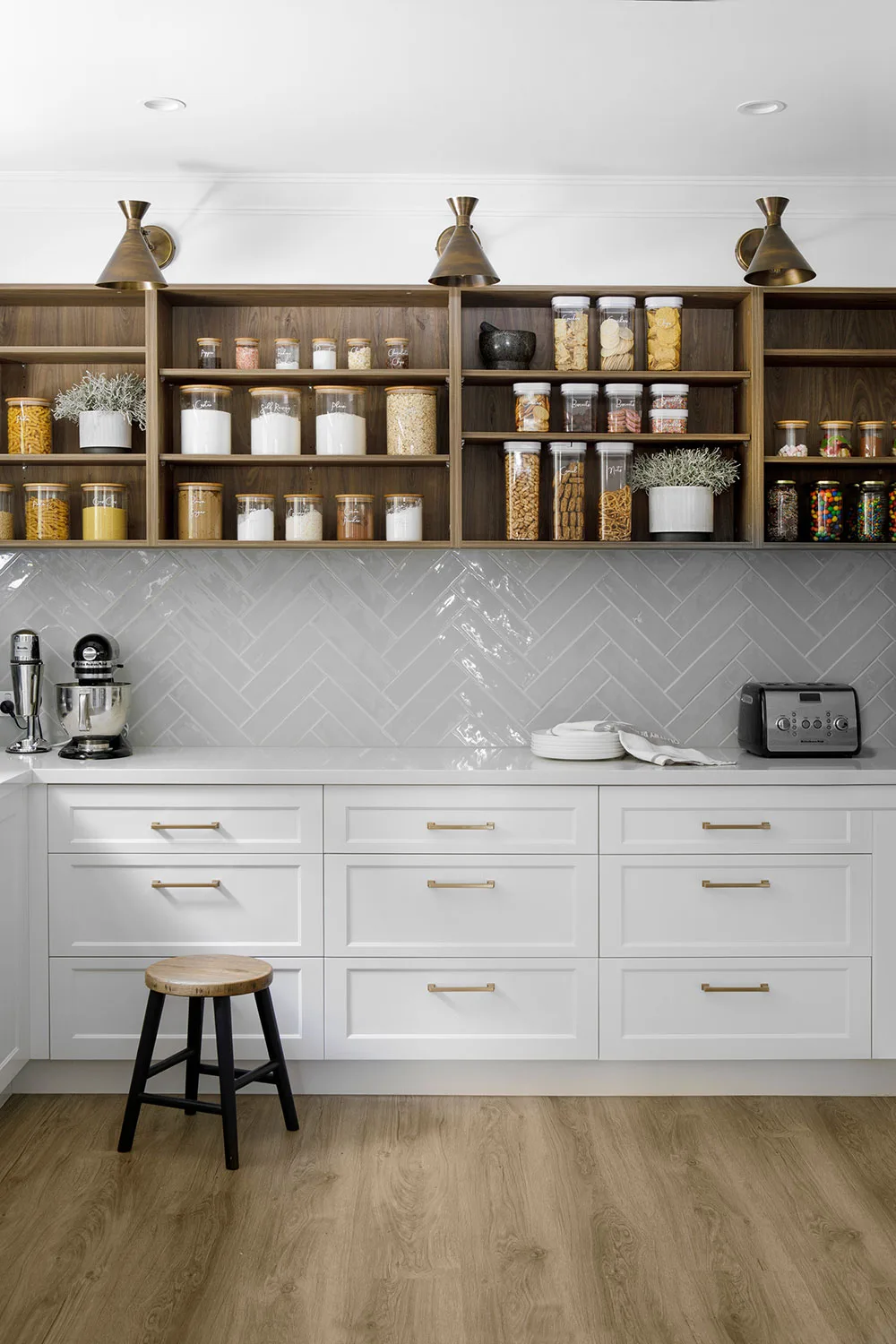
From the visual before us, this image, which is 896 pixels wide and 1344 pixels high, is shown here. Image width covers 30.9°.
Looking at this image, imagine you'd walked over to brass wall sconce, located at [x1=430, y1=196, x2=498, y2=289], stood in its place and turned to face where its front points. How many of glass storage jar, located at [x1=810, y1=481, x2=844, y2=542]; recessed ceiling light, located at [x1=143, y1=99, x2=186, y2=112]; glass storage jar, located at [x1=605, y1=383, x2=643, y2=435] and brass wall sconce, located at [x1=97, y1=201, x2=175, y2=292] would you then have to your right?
2

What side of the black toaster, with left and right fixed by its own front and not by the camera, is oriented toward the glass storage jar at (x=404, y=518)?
right

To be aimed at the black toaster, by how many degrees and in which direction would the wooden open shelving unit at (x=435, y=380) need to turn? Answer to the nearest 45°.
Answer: approximately 90° to its left

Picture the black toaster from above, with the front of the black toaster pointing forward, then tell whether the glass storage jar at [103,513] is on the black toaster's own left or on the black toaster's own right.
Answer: on the black toaster's own right

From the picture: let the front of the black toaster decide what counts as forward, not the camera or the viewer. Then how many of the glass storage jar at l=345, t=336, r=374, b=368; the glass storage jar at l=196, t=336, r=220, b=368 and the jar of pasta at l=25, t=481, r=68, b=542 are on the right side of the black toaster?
3

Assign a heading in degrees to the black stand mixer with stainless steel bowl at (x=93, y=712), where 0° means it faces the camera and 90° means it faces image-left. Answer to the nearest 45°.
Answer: approximately 0°

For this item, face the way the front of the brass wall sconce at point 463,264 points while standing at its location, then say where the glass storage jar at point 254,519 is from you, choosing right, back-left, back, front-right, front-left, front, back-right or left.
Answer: back-right

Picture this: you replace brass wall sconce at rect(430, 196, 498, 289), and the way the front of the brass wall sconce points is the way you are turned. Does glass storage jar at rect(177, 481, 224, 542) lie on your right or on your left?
on your right
